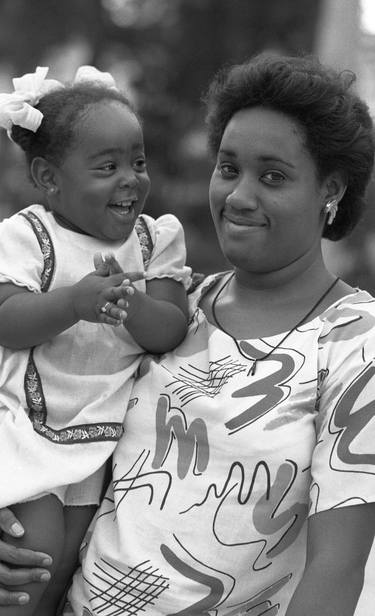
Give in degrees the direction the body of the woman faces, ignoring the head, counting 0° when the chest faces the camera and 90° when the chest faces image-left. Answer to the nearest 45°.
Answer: approximately 45°

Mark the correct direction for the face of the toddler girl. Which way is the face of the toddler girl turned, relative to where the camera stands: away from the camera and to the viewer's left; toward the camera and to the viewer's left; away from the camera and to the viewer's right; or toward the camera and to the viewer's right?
toward the camera and to the viewer's right
